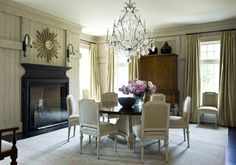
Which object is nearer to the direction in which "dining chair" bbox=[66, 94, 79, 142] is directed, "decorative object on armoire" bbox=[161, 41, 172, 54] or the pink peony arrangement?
the pink peony arrangement

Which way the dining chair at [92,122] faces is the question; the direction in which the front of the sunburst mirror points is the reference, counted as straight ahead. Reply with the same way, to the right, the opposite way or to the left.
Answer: to the left

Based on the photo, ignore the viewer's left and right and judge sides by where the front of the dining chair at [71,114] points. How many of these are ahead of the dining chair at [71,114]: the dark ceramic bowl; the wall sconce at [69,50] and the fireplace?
1

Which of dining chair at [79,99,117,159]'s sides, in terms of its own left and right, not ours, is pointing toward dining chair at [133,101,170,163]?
right

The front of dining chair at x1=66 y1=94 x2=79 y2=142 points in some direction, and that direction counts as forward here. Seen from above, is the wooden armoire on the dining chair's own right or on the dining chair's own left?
on the dining chair's own left

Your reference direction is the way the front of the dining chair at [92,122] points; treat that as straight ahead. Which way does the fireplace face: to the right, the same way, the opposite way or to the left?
to the right

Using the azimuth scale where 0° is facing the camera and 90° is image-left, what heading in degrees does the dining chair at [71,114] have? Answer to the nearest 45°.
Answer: approximately 315°

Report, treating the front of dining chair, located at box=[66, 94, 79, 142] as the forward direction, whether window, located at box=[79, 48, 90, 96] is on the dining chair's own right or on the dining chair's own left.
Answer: on the dining chair's own left

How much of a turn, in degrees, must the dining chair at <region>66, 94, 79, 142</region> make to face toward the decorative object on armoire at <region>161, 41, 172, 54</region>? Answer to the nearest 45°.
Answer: approximately 90° to its left

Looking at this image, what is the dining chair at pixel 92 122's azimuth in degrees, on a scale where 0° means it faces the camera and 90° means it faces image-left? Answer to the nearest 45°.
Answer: approximately 225°

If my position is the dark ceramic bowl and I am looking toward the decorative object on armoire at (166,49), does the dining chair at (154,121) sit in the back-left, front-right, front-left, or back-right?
back-right
